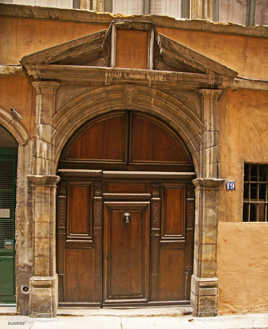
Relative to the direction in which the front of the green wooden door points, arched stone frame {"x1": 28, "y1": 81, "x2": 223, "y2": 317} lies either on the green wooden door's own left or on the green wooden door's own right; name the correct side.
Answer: on the green wooden door's own left

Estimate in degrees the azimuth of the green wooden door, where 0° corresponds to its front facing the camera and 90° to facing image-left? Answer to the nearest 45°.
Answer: approximately 0°

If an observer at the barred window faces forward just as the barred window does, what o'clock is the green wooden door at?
The green wooden door is roughly at 2 o'clock from the barred window.

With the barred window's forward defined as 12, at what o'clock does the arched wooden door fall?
The arched wooden door is roughly at 2 o'clock from the barred window.

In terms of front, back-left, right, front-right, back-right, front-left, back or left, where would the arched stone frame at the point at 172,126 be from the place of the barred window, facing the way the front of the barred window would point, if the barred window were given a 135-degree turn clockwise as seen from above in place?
left
